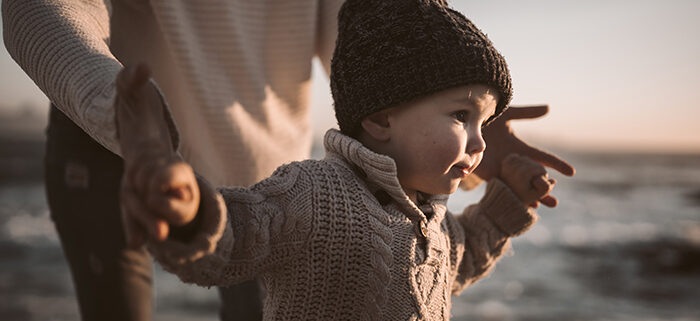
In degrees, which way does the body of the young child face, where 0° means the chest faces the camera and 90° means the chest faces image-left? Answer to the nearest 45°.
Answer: approximately 315°
